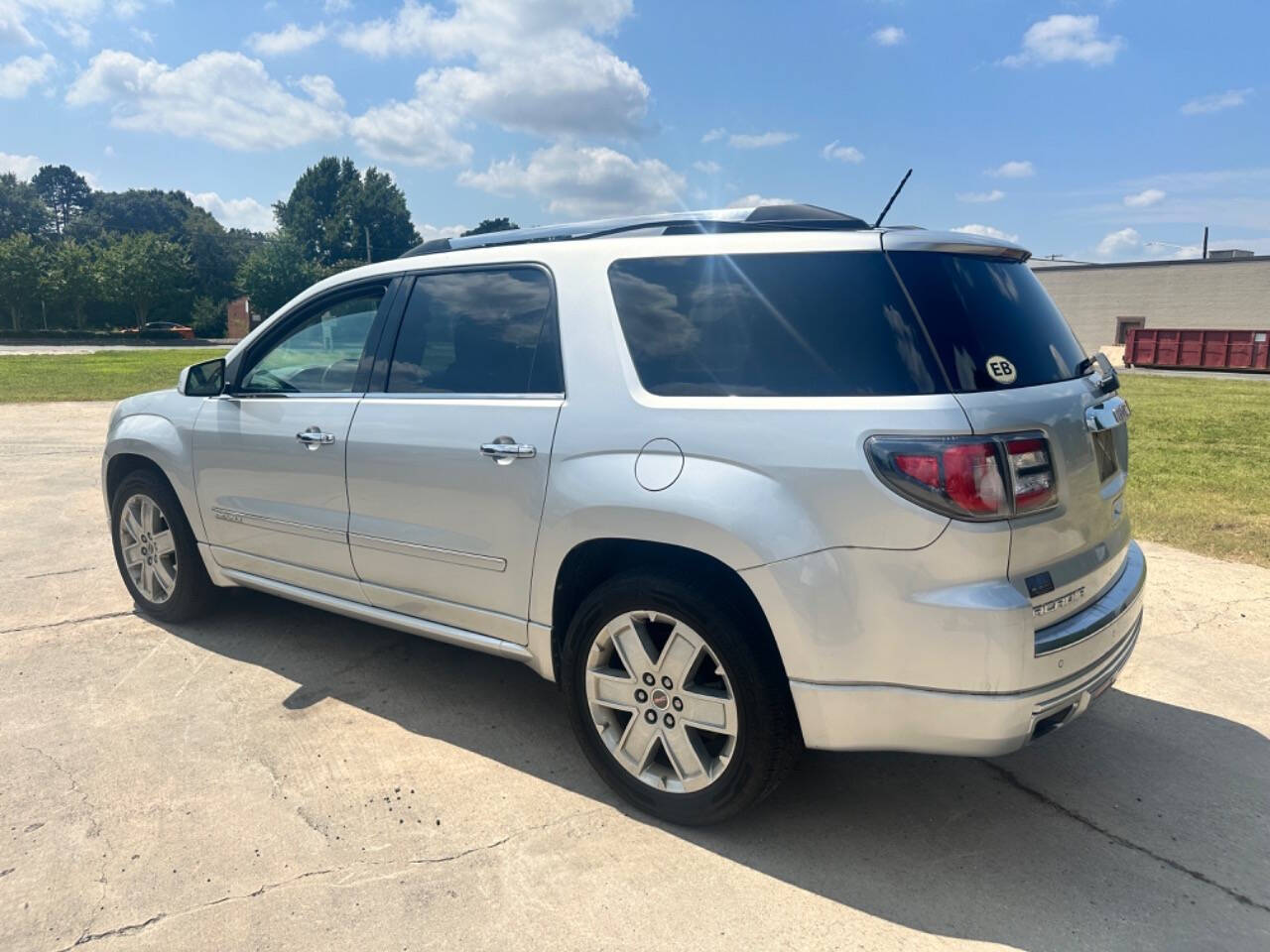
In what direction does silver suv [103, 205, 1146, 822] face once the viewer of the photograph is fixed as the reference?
facing away from the viewer and to the left of the viewer

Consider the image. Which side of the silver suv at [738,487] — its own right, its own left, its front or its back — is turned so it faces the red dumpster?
right
